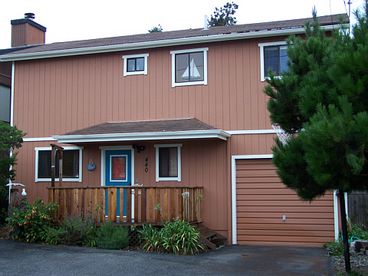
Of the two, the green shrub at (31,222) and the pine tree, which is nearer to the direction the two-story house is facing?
the pine tree

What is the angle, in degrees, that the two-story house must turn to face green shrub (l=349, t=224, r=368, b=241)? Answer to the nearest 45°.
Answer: approximately 90° to its left

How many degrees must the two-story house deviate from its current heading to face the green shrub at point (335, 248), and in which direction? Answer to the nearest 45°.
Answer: approximately 45° to its left

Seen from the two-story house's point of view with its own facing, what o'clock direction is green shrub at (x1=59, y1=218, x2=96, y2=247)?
The green shrub is roughly at 2 o'clock from the two-story house.

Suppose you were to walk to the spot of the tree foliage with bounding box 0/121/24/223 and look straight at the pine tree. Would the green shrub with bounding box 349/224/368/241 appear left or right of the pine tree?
left

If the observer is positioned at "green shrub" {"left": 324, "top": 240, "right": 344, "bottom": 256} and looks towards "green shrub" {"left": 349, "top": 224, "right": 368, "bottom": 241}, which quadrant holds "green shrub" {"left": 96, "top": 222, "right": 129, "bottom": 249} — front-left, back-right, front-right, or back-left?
back-left

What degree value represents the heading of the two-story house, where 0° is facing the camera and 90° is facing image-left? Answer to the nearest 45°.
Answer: approximately 0°

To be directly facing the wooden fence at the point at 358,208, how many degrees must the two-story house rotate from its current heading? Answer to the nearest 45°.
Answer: approximately 90° to its left

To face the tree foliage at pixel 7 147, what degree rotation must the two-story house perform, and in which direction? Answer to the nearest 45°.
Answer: approximately 90° to its right
